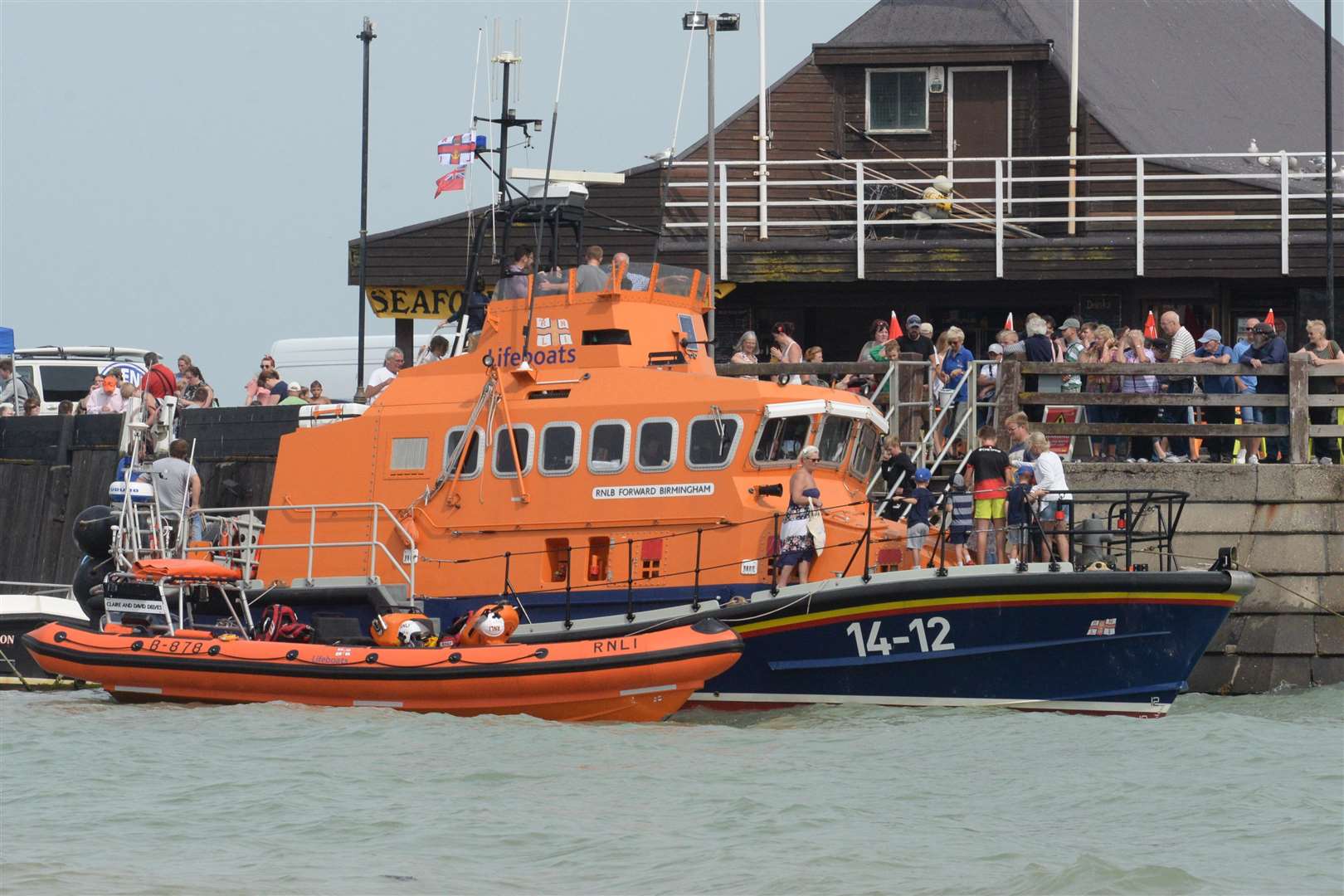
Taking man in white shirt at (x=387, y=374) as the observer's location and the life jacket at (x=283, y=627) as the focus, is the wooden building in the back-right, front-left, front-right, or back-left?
back-left

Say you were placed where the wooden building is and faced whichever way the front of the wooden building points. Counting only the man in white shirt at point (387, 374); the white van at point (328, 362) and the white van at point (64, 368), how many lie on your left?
0

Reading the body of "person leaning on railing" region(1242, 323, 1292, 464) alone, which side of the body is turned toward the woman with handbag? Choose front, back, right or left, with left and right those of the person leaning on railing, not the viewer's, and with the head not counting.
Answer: front

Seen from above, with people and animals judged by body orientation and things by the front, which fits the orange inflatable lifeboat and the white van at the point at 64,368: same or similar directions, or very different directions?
very different directions

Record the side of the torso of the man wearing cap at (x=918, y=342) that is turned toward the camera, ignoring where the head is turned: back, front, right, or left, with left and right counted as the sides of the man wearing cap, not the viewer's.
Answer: front

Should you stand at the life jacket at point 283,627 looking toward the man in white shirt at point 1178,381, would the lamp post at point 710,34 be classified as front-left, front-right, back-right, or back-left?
front-left

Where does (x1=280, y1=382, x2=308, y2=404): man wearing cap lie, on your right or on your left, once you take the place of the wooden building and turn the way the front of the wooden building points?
on your right

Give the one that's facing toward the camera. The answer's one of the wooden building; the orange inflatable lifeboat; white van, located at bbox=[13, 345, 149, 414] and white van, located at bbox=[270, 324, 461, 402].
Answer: the wooden building

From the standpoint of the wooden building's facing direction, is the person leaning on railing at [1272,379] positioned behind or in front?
in front

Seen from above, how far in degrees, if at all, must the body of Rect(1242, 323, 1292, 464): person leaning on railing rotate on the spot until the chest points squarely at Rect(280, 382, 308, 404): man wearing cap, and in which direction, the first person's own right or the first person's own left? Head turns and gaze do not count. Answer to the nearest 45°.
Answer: approximately 45° to the first person's own right

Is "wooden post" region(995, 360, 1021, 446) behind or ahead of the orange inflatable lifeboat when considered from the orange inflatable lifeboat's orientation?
ahead

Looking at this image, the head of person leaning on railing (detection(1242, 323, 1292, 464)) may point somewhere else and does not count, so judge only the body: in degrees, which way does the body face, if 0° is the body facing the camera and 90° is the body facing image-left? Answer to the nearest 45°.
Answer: approximately 45°

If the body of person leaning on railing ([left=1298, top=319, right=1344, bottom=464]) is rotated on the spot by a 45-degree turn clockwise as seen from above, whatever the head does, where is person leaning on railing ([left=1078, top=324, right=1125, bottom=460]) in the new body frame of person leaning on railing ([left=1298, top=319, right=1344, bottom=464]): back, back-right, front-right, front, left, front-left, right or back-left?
front

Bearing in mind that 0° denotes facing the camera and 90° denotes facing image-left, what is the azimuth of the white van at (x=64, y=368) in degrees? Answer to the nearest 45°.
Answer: approximately 90°
